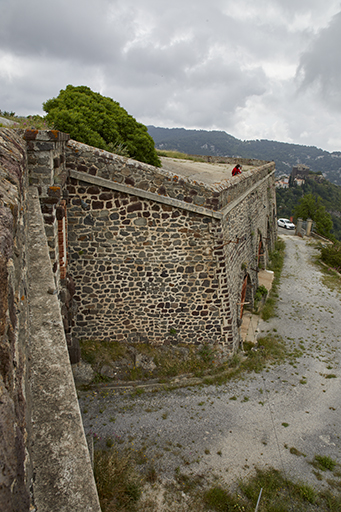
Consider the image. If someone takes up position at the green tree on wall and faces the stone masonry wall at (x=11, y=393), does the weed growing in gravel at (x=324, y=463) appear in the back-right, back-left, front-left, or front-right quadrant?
front-left

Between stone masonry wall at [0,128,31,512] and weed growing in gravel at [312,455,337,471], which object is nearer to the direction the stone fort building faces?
the weed growing in gravel

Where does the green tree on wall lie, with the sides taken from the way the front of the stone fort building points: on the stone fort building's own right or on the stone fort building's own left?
on the stone fort building's own left

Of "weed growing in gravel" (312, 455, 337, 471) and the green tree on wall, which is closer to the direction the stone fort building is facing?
the weed growing in gravel

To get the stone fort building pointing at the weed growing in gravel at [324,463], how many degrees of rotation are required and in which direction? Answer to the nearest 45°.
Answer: approximately 45° to its right

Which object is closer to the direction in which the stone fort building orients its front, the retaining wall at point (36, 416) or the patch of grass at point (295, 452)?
the patch of grass

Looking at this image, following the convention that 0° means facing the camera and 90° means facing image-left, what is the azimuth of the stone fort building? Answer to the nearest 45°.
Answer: approximately 270°

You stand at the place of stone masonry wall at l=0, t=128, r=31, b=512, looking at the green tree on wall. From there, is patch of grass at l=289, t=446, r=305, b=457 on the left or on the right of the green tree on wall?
right

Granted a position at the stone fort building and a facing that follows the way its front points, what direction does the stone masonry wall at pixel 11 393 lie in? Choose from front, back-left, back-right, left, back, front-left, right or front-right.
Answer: right

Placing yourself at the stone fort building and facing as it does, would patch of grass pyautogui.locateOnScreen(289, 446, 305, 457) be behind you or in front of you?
in front

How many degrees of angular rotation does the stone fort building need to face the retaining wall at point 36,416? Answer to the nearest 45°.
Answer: approximately 90° to its right
